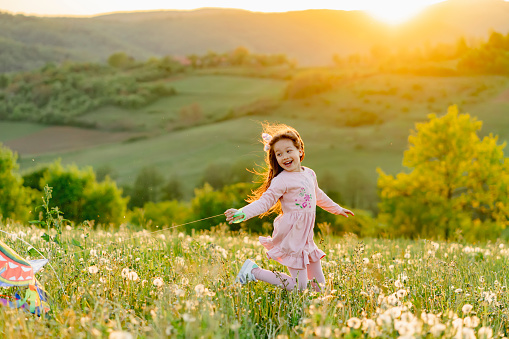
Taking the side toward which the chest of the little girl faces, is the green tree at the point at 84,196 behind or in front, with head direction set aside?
behind

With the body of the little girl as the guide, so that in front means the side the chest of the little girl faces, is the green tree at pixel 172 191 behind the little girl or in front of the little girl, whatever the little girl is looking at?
behind

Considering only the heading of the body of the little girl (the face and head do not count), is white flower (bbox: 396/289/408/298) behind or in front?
in front

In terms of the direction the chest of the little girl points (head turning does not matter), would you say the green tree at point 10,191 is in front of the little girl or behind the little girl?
behind

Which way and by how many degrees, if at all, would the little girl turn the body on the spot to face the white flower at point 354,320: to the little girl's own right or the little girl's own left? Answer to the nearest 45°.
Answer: approximately 45° to the little girl's own right
